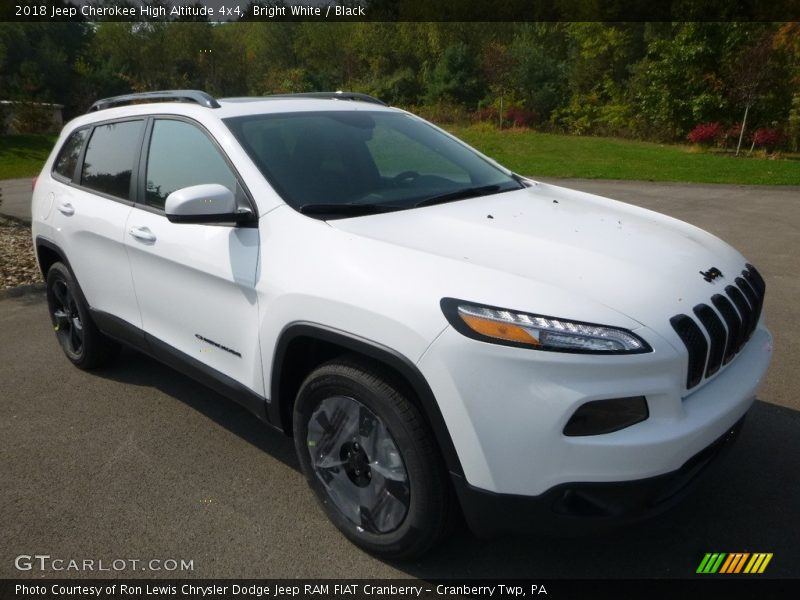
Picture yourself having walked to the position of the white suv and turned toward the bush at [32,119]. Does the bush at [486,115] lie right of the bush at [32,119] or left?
right

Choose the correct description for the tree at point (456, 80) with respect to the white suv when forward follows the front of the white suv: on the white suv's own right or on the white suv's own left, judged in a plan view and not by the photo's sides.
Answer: on the white suv's own left

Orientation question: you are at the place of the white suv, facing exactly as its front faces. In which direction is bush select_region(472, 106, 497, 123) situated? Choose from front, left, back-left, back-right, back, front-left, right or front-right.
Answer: back-left

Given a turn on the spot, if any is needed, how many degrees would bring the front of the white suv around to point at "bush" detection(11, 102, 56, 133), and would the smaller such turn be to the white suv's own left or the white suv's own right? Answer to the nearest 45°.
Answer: approximately 180°

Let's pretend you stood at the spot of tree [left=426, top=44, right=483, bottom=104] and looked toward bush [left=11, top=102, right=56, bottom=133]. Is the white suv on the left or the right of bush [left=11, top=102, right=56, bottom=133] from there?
left

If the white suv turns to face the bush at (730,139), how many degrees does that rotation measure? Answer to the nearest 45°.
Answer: approximately 90° to its left

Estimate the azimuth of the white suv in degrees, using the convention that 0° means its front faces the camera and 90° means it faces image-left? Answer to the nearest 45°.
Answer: approximately 315°

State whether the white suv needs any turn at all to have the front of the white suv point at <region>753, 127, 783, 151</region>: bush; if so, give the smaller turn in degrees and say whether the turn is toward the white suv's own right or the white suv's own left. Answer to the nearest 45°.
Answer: approximately 90° to the white suv's own left

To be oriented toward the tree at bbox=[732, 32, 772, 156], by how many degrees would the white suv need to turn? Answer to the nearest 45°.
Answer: approximately 90° to its left
